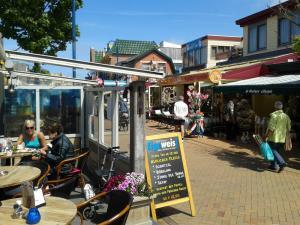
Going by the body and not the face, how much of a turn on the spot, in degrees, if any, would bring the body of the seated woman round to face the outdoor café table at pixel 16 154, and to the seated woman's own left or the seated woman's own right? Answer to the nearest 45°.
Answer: approximately 45° to the seated woman's own right

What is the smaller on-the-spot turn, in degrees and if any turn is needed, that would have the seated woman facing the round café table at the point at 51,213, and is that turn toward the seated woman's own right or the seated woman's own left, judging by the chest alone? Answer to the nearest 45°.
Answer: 0° — they already face it

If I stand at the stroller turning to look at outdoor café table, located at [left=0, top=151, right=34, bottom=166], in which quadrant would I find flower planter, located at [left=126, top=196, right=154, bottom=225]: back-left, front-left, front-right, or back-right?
back-left

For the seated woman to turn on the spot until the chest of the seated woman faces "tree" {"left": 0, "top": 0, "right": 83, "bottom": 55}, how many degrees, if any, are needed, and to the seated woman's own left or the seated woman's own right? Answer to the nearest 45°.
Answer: approximately 180°

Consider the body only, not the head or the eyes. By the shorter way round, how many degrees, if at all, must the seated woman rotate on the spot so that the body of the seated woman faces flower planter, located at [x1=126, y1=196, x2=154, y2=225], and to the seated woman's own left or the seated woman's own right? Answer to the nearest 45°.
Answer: approximately 45° to the seated woman's own left

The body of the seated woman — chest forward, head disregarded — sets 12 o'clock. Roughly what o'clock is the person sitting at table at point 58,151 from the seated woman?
The person sitting at table is roughly at 11 o'clock from the seated woman.

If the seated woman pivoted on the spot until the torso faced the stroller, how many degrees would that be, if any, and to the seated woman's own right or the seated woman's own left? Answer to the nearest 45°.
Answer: approximately 45° to the seated woman's own left

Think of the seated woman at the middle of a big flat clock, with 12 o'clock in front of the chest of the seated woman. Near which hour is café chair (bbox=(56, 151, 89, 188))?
The café chair is roughly at 11 o'clock from the seated woman.

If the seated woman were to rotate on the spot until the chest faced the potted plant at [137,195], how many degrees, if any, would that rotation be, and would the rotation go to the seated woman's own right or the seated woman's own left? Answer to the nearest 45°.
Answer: approximately 45° to the seated woman's own left

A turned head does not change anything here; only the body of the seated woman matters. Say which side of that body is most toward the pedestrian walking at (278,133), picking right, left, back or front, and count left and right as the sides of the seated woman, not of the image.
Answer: left

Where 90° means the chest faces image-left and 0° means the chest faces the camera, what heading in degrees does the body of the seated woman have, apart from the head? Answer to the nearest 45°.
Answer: approximately 0°

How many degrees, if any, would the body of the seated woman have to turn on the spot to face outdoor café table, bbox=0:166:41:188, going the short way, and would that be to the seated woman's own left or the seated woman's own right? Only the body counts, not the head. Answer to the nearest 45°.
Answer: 0° — they already face it
